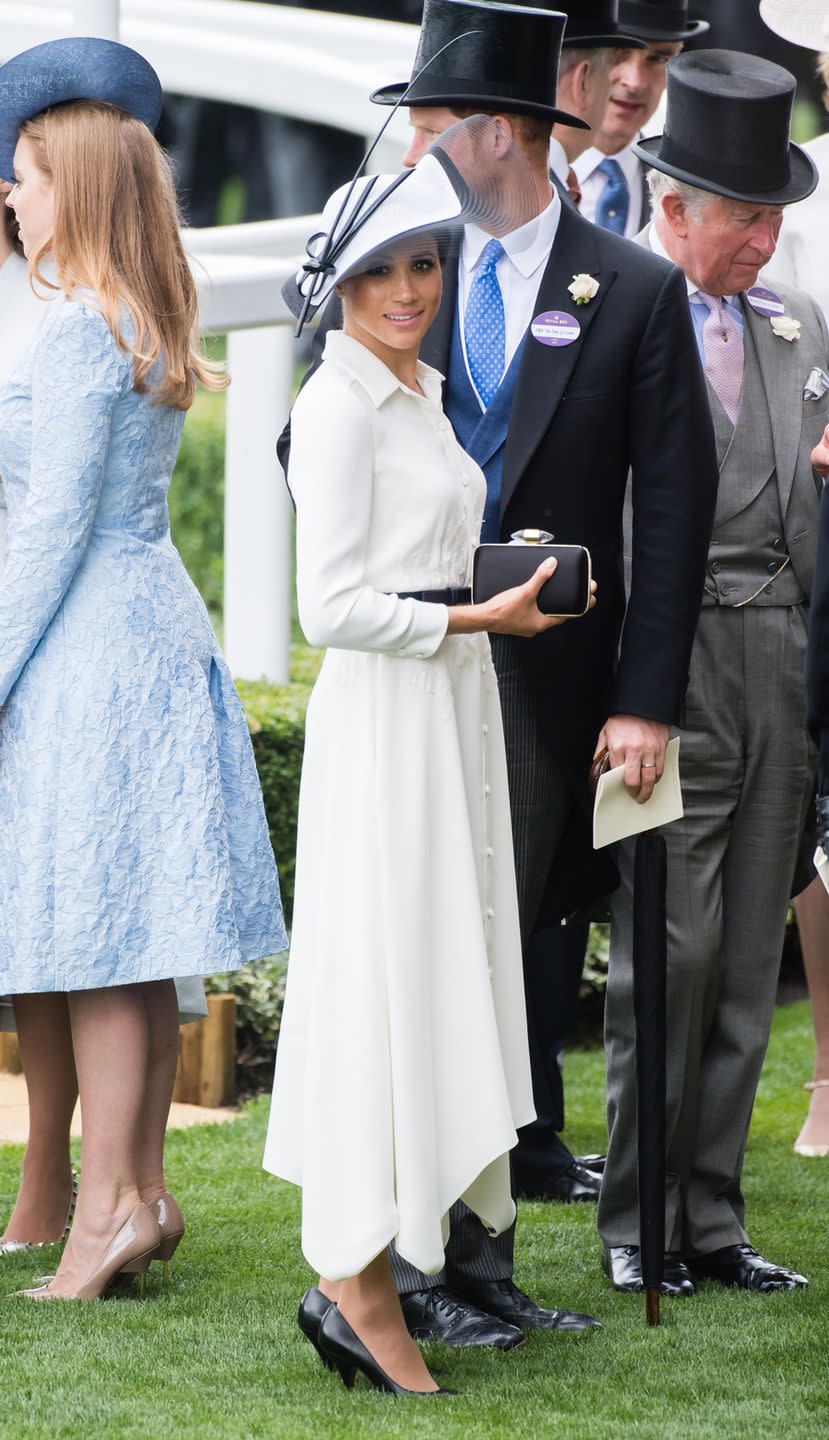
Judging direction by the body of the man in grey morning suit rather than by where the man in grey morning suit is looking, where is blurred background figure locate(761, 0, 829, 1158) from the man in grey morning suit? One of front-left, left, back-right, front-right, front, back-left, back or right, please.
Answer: back-left

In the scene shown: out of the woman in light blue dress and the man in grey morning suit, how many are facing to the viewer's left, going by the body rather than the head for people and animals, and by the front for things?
1

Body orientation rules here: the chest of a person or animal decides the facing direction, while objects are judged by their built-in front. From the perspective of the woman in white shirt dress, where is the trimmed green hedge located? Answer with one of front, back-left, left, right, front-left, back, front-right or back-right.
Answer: back-left

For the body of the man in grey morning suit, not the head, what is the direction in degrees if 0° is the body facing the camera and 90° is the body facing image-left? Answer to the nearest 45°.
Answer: approximately 315°

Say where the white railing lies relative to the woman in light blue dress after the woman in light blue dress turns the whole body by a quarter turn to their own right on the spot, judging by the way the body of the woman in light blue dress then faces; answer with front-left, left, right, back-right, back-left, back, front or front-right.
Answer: front

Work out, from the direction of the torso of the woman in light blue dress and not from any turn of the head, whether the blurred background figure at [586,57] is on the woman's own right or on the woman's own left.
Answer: on the woman's own right

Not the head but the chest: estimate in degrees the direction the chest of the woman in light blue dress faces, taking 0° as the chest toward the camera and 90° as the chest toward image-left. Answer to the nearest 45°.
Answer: approximately 90°
